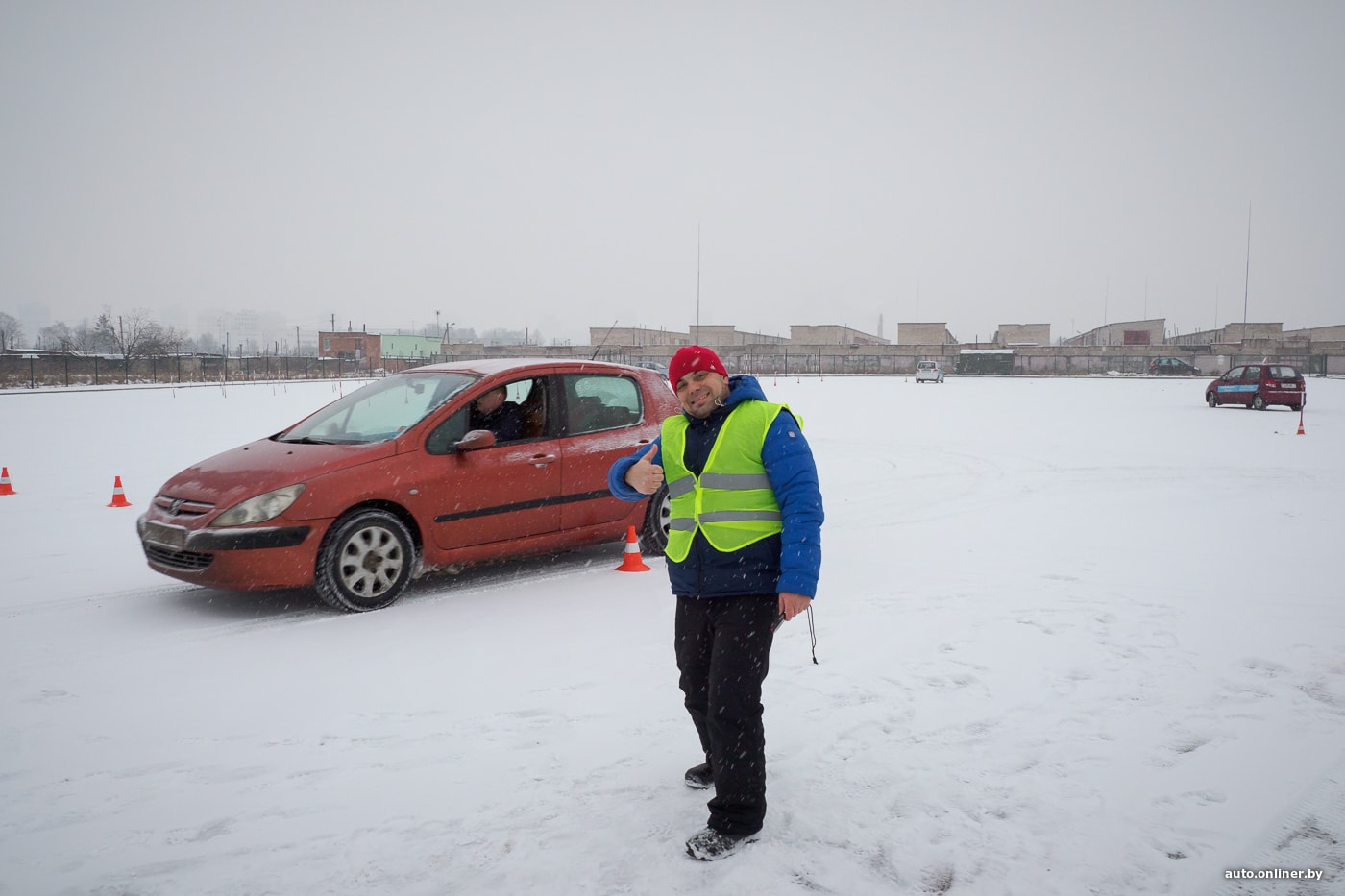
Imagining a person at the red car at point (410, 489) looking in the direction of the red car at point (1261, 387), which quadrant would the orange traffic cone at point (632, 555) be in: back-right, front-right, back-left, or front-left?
front-right

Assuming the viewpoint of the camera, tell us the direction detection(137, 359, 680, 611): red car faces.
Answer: facing the viewer and to the left of the viewer

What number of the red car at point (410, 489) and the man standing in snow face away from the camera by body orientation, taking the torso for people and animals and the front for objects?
0

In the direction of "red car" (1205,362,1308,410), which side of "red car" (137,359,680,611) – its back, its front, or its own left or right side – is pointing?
back

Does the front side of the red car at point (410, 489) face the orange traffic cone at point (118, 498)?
no

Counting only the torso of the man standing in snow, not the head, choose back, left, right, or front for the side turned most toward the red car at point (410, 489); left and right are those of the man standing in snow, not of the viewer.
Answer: right

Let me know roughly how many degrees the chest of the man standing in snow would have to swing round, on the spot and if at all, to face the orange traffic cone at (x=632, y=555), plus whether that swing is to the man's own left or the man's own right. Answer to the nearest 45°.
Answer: approximately 135° to the man's own right

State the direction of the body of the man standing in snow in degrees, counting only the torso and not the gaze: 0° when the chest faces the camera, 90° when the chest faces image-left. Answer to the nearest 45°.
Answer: approximately 45°

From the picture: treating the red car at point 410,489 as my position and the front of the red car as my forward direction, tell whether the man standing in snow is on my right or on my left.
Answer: on my left

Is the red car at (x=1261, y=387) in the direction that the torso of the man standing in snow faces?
no
